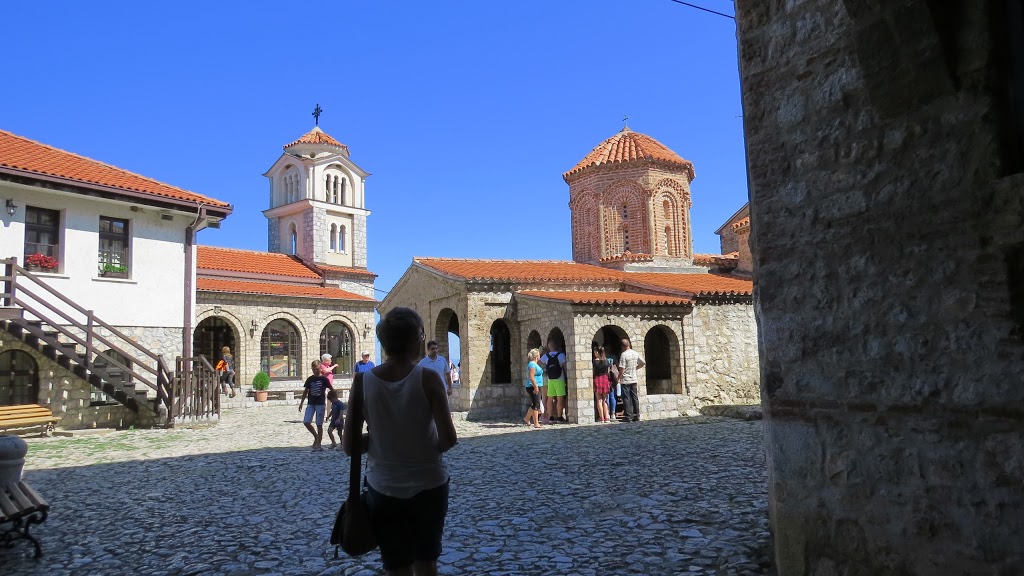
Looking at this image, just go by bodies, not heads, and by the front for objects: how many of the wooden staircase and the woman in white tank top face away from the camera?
1

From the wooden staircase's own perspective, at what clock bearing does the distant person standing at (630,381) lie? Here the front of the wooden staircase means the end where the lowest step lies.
The distant person standing is roughly at 1 o'clock from the wooden staircase.

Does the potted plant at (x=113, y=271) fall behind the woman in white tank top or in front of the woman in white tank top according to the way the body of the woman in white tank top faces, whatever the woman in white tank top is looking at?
in front

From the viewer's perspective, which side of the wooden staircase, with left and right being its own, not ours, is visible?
right

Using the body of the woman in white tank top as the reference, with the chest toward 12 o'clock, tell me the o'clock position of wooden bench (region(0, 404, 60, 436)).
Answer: The wooden bench is roughly at 11 o'clock from the woman in white tank top.

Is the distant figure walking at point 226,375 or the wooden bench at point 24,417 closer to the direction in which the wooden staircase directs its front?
the distant figure walking

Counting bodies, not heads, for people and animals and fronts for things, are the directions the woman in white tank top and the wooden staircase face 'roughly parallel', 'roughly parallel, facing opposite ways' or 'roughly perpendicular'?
roughly perpendicular

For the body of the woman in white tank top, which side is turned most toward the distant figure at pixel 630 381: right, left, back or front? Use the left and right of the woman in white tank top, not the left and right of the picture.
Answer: front

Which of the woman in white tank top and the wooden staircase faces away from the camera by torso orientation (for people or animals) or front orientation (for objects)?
the woman in white tank top

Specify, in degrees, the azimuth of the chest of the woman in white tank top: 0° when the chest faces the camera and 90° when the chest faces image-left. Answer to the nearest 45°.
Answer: approximately 180°

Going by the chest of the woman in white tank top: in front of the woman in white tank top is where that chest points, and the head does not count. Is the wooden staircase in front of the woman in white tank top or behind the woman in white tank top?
in front

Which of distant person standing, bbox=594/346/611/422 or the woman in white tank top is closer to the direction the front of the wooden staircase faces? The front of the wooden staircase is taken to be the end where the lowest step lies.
the distant person standing

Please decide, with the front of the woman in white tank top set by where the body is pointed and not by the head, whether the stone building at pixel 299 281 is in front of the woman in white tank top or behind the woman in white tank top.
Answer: in front
